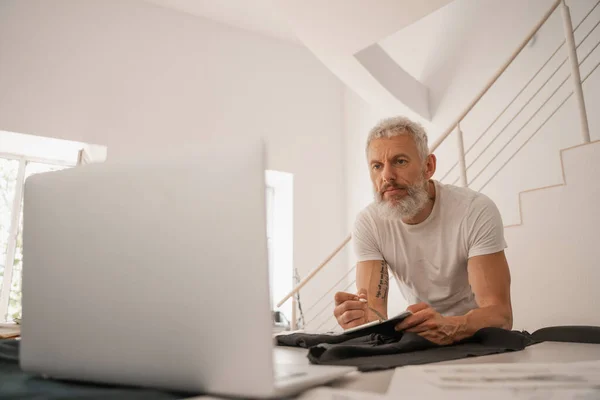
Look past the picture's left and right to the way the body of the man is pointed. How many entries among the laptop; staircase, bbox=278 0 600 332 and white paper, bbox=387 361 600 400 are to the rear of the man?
1

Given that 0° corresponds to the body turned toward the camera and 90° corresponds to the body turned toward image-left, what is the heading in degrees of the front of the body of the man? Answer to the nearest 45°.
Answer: approximately 45°

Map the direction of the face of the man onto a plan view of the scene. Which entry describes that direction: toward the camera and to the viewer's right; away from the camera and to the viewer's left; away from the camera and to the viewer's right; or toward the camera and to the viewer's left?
toward the camera and to the viewer's left

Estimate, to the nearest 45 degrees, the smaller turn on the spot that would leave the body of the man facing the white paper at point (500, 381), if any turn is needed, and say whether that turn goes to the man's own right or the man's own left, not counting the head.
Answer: approximately 45° to the man's own left

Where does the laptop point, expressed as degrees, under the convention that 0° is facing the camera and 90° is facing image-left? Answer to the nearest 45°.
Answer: approximately 225°

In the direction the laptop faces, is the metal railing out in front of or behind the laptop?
in front

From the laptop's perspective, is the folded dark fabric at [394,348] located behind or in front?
in front

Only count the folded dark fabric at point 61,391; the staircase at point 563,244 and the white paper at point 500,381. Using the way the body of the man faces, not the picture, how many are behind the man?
1

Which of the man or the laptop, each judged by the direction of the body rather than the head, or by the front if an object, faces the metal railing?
the laptop

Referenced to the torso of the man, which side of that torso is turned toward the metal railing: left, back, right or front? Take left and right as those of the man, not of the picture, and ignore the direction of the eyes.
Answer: back
